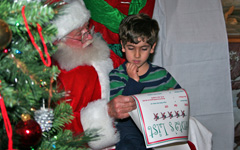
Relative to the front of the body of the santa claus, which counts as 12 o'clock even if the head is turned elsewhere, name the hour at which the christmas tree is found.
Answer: The christmas tree is roughly at 2 o'clock from the santa claus.

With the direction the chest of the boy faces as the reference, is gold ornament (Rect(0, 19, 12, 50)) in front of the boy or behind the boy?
in front

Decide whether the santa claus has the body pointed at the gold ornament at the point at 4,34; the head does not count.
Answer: no

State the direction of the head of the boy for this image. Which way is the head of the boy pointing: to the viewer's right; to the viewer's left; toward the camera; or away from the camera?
toward the camera

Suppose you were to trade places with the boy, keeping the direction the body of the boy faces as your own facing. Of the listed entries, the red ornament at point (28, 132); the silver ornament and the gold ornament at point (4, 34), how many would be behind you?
0

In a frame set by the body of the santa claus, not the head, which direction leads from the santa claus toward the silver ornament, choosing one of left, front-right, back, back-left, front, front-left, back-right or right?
front-right

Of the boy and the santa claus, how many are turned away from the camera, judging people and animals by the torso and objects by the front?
0

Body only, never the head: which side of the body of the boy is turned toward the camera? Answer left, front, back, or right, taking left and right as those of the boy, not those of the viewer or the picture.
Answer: front
